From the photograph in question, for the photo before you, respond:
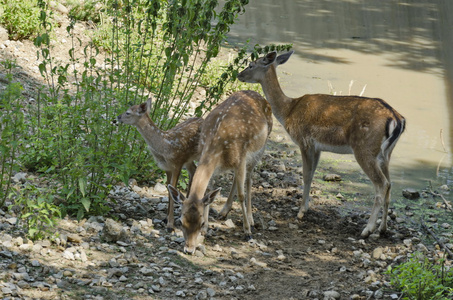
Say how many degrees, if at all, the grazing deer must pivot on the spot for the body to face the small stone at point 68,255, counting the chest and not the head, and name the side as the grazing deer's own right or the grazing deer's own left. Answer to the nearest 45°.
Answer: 0° — it already faces it

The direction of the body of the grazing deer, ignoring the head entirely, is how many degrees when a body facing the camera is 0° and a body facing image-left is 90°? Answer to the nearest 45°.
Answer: approximately 45°

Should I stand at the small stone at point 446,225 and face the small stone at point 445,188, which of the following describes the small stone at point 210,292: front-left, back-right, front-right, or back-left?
back-left

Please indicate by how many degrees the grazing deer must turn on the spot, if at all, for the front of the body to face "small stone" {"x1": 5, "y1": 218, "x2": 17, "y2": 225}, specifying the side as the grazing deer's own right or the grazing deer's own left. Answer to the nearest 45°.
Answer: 0° — it already faces it

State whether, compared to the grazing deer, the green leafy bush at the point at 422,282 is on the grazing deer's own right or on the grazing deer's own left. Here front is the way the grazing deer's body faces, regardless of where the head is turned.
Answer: on the grazing deer's own left

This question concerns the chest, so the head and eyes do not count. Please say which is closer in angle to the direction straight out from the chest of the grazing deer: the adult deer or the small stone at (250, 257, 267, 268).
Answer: the small stone

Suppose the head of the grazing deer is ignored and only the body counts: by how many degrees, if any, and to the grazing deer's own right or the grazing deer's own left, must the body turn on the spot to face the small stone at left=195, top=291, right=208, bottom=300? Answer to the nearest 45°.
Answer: approximately 45° to the grazing deer's own left
